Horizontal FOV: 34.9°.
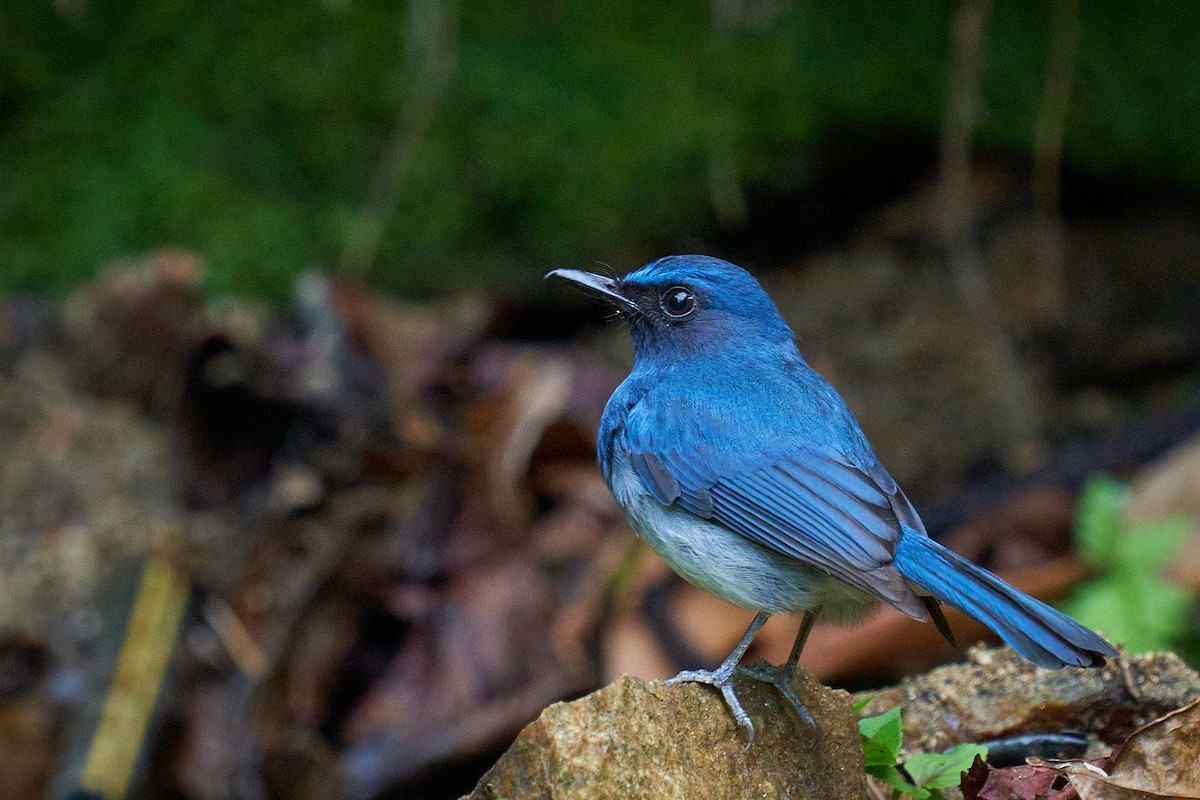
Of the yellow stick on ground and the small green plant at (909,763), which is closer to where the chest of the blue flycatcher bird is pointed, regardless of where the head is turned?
the yellow stick on ground

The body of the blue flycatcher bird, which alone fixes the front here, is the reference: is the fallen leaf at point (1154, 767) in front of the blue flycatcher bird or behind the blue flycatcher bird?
behind

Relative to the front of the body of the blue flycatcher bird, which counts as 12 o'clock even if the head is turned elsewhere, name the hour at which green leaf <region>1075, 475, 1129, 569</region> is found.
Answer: The green leaf is roughly at 4 o'clock from the blue flycatcher bird.

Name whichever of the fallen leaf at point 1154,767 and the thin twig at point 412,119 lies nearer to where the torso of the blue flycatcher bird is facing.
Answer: the thin twig

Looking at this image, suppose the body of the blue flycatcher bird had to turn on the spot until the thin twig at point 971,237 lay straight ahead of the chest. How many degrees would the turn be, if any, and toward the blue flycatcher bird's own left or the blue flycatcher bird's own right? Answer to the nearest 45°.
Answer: approximately 90° to the blue flycatcher bird's own right

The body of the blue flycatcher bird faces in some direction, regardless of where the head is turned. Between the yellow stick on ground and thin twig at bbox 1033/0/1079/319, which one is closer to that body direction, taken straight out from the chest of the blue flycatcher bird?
the yellow stick on ground

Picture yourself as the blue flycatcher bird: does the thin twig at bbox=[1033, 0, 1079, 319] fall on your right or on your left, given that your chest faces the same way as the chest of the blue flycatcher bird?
on your right

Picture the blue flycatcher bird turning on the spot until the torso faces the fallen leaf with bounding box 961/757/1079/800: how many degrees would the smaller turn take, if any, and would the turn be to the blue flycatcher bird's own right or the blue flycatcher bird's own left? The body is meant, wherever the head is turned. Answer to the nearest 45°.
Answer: approximately 135° to the blue flycatcher bird's own left

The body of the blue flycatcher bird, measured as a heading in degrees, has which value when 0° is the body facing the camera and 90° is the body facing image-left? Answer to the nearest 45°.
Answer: approximately 90°
